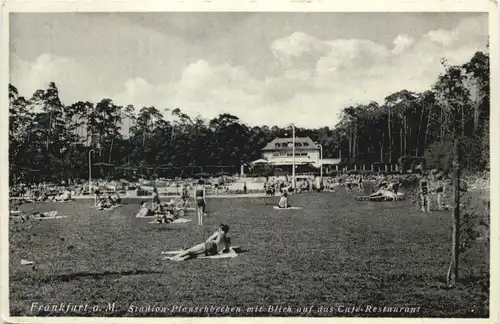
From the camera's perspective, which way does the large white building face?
toward the camera

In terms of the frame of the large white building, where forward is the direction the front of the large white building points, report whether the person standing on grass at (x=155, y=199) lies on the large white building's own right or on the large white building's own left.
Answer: on the large white building's own right
